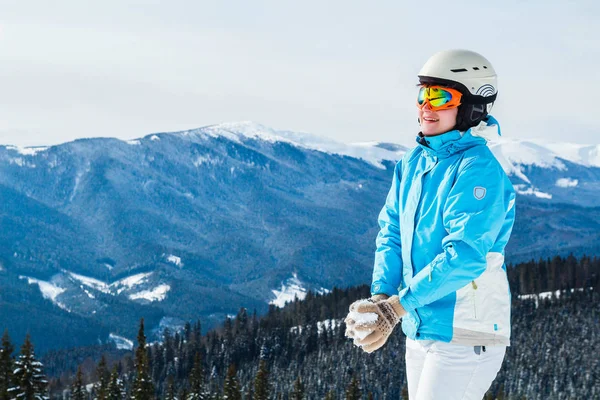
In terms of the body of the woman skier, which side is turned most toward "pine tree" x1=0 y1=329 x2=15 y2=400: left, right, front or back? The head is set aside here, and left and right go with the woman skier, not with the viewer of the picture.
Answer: right

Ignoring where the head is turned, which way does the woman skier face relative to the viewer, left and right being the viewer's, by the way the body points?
facing the viewer and to the left of the viewer

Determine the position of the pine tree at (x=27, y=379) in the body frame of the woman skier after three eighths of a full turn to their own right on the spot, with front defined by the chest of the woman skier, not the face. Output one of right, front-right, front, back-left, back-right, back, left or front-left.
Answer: front-left
